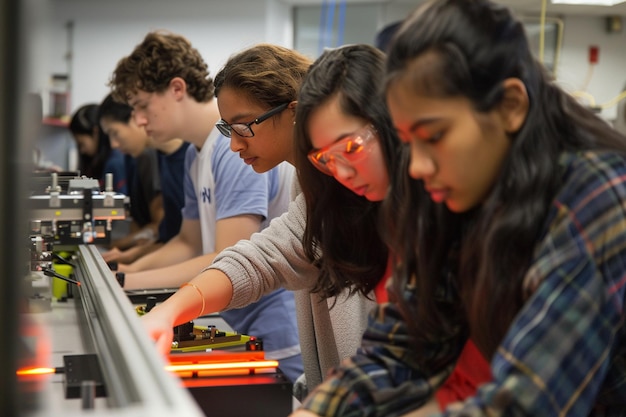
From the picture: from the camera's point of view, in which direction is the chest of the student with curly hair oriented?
to the viewer's left

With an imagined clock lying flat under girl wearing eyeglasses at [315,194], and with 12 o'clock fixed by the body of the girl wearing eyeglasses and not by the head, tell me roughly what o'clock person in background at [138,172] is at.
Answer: The person in background is roughly at 4 o'clock from the girl wearing eyeglasses.

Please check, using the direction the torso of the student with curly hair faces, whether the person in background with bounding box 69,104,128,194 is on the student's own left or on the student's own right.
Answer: on the student's own right

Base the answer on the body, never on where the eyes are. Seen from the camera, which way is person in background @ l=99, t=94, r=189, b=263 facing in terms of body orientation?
to the viewer's left

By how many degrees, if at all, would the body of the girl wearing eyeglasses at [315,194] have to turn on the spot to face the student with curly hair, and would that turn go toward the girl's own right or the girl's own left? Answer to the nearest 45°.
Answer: approximately 135° to the girl's own right

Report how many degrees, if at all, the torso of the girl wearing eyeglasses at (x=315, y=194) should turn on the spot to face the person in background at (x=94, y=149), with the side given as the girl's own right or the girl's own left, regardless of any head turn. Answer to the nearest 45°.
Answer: approximately 135° to the girl's own right

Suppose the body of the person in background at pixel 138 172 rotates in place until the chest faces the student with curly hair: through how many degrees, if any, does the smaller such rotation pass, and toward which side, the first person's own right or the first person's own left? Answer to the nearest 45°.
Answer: approximately 90° to the first person's own left

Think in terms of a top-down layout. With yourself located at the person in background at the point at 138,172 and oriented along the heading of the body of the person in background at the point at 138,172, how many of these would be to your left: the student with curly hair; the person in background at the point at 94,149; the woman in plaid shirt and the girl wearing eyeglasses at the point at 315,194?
3

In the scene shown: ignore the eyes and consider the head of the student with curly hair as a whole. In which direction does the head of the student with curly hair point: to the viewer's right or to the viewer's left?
to the viewer's left

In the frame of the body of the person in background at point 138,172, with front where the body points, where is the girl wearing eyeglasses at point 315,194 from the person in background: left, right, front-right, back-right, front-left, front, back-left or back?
left

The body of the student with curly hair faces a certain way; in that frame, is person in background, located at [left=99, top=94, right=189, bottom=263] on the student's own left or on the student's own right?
on the student's own right

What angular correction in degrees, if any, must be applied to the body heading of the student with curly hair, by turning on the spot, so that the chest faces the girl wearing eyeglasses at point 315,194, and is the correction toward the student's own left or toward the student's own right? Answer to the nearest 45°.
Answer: approximately 90° to the student's own left

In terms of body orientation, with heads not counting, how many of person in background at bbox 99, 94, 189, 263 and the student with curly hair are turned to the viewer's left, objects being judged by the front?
2

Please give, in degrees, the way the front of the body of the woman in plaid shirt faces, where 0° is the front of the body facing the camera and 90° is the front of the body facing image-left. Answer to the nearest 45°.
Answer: approximately 45°
